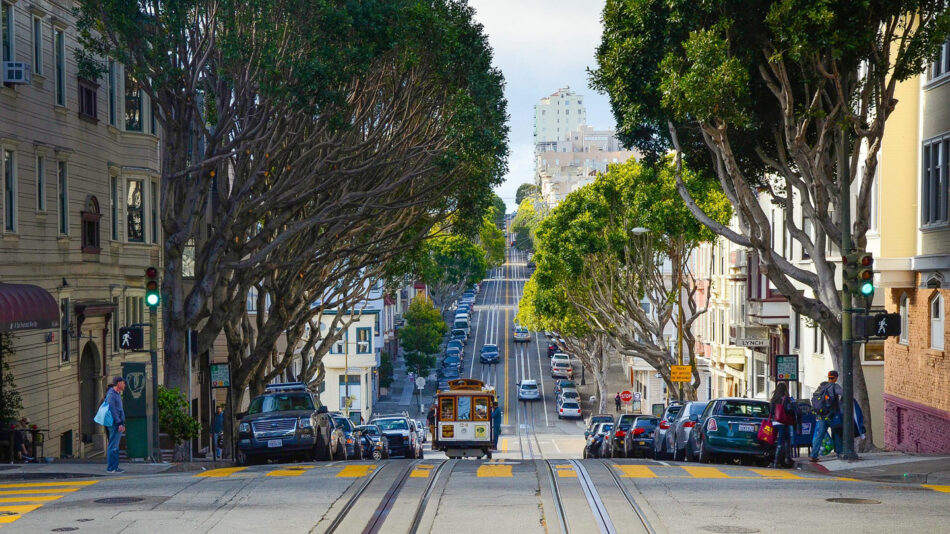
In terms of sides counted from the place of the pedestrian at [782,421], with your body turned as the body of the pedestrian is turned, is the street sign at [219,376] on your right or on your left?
on your left

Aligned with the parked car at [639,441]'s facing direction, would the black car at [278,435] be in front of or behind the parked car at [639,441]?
behind

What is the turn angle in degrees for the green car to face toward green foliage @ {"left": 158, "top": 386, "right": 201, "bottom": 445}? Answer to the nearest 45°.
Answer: approximately 90° to its left

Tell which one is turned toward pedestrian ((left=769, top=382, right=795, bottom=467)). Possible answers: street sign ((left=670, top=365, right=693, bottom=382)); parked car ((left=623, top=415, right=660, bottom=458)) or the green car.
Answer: the street sign

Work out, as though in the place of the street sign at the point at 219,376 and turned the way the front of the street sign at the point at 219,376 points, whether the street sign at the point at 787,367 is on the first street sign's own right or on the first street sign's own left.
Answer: on the first street sign's own left

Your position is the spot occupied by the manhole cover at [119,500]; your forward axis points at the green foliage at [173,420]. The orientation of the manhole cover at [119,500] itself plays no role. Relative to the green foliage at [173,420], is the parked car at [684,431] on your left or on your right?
right

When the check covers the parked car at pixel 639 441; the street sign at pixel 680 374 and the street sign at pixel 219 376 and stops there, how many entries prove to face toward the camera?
2

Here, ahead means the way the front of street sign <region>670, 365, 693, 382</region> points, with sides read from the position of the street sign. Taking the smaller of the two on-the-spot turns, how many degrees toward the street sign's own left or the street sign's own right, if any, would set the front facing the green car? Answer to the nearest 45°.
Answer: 0° — it already faces it

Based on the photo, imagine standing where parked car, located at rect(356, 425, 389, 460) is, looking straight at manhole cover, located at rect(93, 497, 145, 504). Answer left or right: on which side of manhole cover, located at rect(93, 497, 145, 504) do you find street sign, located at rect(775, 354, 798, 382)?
left

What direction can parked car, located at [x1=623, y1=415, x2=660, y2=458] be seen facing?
away from the camera

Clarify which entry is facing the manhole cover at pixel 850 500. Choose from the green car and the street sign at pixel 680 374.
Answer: the street sign

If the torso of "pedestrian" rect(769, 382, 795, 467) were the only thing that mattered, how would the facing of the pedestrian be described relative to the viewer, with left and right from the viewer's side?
facing away from the viewer
